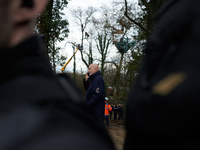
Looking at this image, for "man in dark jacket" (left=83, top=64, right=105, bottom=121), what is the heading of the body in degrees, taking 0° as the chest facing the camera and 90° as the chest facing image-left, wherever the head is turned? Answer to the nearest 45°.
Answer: approximately 90°

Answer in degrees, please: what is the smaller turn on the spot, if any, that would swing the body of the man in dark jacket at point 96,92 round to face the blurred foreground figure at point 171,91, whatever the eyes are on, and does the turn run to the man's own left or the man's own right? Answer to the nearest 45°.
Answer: approximately 90° to the man's own left
